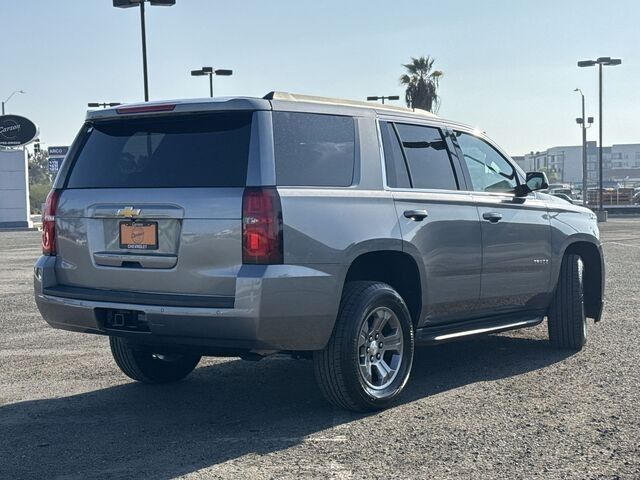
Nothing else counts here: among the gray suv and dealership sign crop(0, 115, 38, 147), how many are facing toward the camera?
1

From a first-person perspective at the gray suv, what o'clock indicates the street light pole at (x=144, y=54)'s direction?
The street light pole is roughly at 10 o'clock from the gray suv.

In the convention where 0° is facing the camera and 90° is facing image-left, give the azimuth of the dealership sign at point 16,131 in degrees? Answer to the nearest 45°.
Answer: approximately 0°

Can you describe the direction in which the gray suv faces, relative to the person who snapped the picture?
facing away from the viewer and to the right of the viewer

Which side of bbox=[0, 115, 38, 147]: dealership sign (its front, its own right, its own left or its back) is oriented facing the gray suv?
front

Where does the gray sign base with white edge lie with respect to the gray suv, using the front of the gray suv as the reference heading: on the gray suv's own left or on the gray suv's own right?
on the gray suv's own left

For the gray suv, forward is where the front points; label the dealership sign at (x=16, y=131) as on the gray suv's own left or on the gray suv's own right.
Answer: on the gray suv's own left
